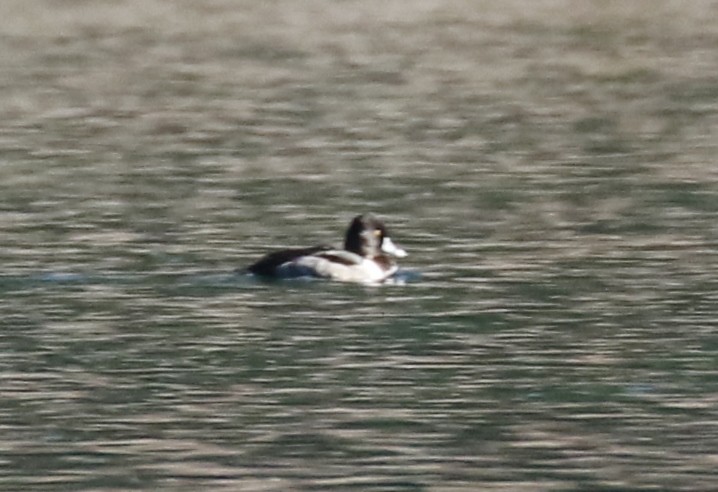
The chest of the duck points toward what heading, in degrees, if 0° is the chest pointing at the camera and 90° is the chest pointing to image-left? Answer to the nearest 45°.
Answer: approximately 270°
